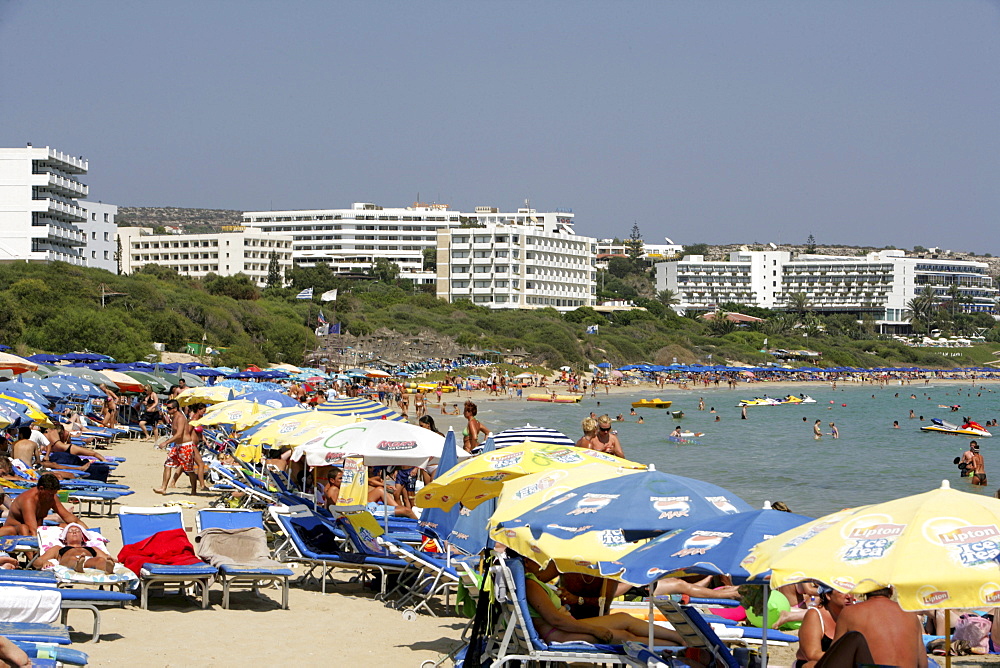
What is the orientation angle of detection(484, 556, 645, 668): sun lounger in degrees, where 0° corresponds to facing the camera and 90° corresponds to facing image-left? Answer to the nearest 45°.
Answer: approximately 270°

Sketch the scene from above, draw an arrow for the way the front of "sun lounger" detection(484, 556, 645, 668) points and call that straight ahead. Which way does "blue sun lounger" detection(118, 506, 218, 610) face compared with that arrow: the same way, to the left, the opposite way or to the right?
to the right

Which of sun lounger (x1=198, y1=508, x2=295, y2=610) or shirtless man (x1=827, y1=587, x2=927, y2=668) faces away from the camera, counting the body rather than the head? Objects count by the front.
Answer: the shirtless man

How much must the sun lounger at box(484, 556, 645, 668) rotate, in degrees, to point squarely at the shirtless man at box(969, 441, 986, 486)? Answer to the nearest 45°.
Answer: approximately 45° to its left

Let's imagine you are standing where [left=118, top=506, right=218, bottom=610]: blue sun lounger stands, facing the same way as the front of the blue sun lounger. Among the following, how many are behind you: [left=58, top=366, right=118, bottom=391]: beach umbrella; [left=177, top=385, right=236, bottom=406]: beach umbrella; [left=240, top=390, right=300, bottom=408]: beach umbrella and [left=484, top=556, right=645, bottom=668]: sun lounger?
3

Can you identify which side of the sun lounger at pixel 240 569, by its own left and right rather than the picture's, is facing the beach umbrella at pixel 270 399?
back

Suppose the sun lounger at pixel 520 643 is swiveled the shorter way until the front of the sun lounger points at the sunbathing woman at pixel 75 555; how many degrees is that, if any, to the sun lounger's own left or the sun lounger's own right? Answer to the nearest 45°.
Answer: approximately 135° to the sun lounger's own left

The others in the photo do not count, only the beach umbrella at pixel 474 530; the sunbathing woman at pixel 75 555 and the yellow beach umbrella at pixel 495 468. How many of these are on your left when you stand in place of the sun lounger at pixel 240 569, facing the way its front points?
2

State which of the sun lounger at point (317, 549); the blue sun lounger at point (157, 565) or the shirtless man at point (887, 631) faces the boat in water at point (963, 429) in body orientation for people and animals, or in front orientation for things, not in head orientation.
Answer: the shirtless man

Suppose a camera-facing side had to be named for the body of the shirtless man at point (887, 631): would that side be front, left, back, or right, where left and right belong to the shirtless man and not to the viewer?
back

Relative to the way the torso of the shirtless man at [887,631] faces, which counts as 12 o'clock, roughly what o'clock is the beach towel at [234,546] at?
The beach towel is roughly at 10 o'clock from the shirtless man.

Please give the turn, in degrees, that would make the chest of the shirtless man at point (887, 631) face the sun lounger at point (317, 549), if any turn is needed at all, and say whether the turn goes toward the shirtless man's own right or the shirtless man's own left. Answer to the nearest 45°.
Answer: approximately 45° to the shirtless man's own left

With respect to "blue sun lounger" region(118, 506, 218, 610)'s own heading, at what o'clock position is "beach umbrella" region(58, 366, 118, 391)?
The beach umbrella is roughly at 6 o'clock from the blue sun lounger.
